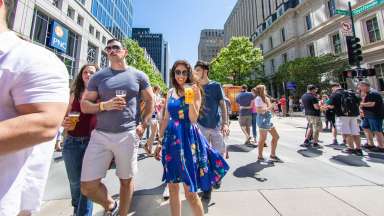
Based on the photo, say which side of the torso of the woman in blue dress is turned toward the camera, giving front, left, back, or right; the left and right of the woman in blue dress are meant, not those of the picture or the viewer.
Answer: front

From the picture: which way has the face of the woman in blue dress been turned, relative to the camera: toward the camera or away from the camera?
toward the camera

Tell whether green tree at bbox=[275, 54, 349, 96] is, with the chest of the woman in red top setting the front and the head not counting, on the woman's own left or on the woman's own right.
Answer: on the woman's own left

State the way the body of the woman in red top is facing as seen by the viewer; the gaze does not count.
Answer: toward the camera

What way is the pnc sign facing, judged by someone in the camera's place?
facing the viewer and to the right of the viewer
